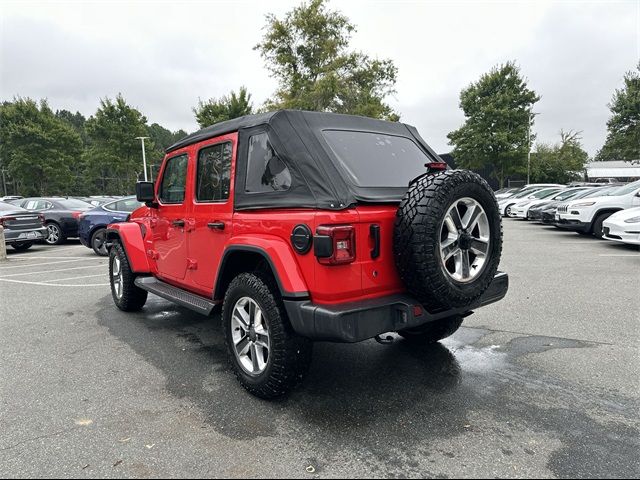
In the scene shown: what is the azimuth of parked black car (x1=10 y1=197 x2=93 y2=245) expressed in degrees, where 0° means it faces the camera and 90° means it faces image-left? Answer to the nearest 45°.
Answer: approximately 135°

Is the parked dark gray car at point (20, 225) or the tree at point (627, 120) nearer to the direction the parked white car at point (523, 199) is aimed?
the parked dark gray car

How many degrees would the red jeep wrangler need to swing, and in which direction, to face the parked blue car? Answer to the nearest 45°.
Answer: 0° — it already faces it

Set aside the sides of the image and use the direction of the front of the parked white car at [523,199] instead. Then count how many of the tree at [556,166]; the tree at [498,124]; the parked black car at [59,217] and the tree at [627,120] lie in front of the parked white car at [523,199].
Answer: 1

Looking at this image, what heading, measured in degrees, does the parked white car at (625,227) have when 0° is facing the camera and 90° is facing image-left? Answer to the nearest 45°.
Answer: approximately 45°

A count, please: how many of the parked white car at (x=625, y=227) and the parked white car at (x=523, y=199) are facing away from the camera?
0

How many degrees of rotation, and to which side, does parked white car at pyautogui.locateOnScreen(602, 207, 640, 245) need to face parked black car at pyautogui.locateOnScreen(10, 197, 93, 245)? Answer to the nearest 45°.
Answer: approximately 45° to its right

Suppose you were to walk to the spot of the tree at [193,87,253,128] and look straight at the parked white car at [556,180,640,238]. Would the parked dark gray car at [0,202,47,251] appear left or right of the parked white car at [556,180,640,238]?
right

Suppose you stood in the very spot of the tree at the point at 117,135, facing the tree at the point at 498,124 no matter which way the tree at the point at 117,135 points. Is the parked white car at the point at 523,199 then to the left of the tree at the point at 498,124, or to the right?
right

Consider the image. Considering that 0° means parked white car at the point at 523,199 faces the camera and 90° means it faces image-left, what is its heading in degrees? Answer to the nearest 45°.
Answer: approximately 45°

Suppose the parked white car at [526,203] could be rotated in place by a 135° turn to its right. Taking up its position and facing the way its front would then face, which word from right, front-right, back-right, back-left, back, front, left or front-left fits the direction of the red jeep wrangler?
back

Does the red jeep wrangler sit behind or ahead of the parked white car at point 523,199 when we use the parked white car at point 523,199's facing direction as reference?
ahead

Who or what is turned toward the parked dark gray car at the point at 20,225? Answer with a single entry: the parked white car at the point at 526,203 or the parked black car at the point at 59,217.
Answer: the parked white car

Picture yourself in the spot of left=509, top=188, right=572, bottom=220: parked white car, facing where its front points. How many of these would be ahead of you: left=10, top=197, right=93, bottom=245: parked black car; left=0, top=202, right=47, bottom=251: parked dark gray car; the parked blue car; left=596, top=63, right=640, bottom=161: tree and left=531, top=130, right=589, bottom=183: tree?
3

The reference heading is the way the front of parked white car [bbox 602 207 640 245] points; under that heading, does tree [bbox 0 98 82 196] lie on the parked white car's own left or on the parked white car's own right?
on the parked white car's own right

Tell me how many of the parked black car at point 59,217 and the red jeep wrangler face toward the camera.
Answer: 0
